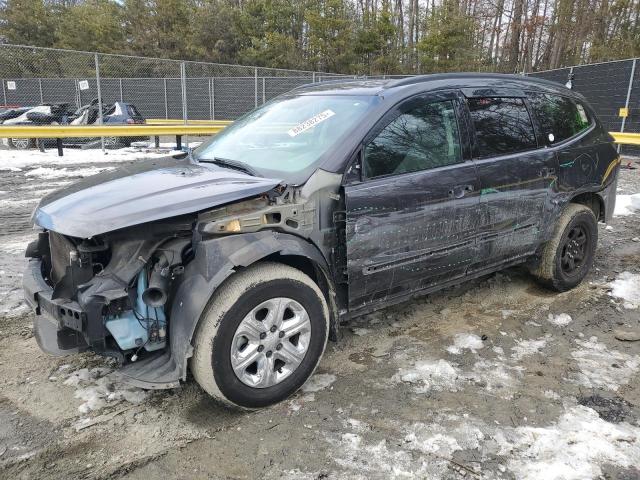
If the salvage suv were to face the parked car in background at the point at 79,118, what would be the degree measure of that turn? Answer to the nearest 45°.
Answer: approximately 90° to its right

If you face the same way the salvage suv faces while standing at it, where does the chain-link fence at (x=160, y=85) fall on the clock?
The chain-link fence is roughly at 4 o'clock from the salvage suv.

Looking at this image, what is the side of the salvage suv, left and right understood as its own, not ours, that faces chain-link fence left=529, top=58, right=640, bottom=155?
back

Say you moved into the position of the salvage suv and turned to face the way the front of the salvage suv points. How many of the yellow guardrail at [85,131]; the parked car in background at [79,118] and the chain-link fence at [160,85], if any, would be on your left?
0

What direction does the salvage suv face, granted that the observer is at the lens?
facing the viewer and to the left of the viewer

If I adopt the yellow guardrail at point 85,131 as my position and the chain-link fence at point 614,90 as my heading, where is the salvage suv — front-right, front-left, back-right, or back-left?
front-right

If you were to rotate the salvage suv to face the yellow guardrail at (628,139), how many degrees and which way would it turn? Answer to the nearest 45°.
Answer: approximately 180°

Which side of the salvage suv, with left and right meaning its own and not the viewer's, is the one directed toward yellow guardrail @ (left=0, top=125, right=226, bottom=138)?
right
